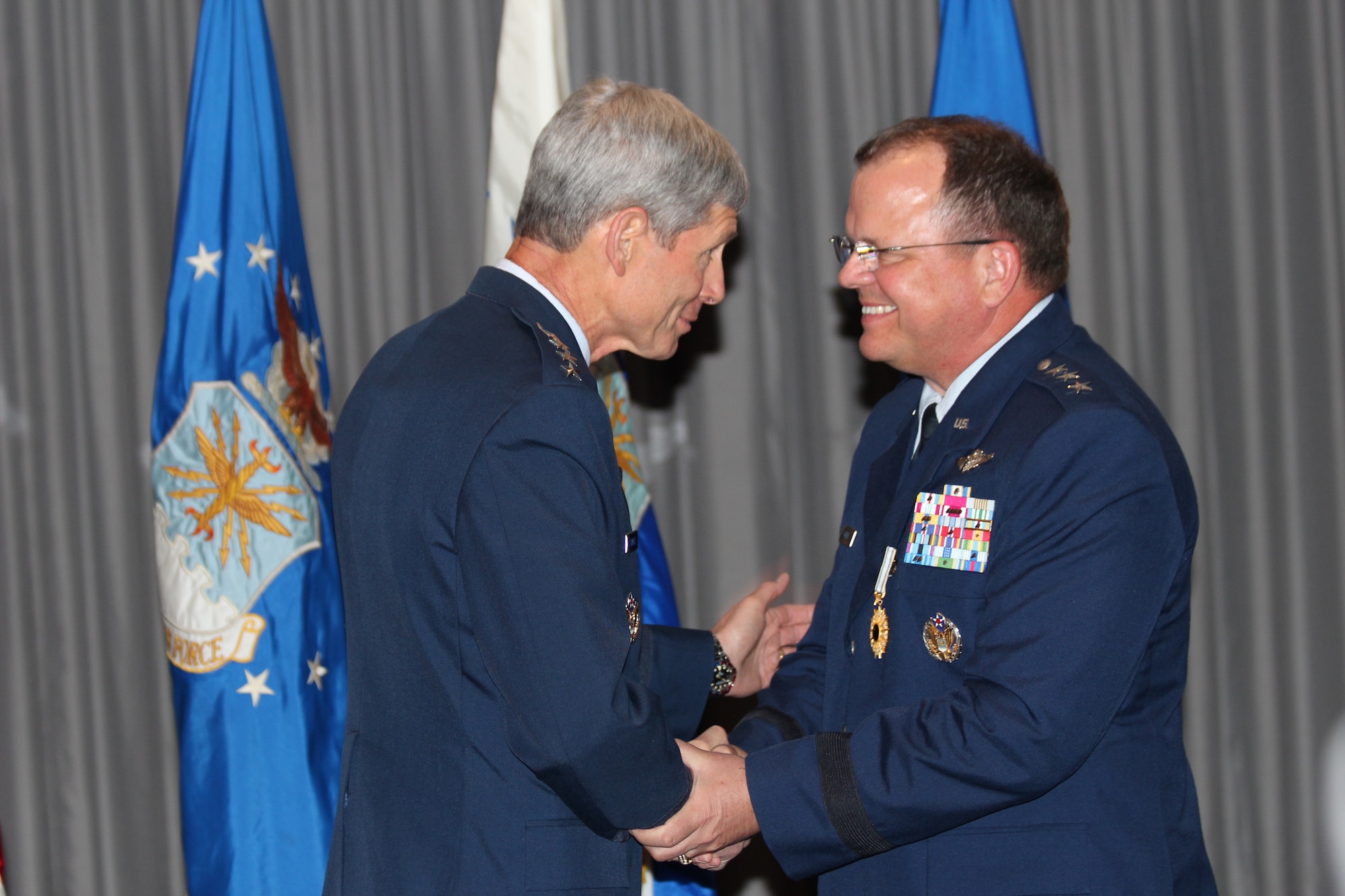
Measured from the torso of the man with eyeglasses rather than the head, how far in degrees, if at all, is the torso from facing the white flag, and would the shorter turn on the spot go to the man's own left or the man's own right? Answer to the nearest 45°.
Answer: approximately 90° to the man's own right

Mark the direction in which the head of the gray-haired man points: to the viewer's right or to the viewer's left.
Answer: to the viewer's right

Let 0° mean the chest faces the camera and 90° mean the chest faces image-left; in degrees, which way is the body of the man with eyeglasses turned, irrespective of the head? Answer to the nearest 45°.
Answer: approximately 45°

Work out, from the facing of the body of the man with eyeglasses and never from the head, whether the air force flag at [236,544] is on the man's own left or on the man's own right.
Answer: on the man's own right

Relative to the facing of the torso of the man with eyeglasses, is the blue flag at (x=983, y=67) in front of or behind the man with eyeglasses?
behind
